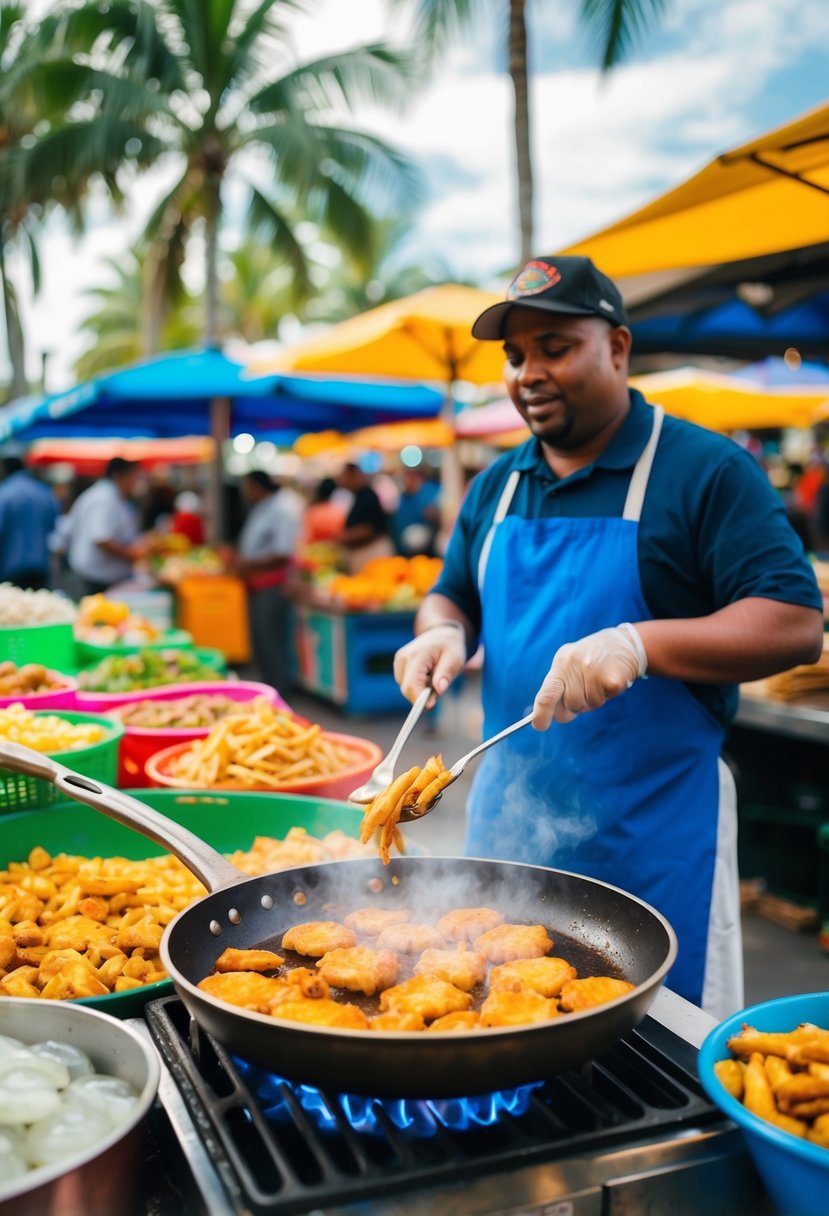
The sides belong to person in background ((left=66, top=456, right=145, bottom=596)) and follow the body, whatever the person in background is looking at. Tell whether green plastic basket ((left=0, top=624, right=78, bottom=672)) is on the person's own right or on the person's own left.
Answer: on the person's own right

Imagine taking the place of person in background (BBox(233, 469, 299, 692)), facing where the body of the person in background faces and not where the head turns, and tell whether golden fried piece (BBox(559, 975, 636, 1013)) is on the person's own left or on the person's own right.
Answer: on the person's own left

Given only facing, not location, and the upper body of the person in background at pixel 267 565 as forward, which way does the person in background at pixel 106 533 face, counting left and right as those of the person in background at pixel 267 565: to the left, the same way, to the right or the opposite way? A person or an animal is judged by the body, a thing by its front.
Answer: the opposite way

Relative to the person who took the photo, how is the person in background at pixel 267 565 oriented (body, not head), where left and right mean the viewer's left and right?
facing to the left of the viewer

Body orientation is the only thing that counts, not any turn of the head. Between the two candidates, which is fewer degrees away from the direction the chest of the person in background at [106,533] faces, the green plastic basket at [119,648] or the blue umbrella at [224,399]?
the blue umbrella

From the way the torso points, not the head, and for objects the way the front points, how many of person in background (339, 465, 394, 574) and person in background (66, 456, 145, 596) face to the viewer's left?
1

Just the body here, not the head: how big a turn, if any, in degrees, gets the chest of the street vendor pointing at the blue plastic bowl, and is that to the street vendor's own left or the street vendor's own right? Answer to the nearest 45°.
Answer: approximately 45° to the street vendor's own left

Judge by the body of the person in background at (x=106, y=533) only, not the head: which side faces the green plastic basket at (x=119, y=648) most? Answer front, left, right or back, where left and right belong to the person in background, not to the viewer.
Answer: right

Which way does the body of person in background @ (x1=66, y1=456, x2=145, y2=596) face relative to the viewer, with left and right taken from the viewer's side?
facing to the right of the viewer

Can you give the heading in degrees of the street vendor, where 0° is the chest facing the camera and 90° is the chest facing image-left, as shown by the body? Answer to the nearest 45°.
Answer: approximately 45°

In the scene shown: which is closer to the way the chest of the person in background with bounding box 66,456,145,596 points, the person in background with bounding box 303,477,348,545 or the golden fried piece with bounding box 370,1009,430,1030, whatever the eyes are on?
the person in background
